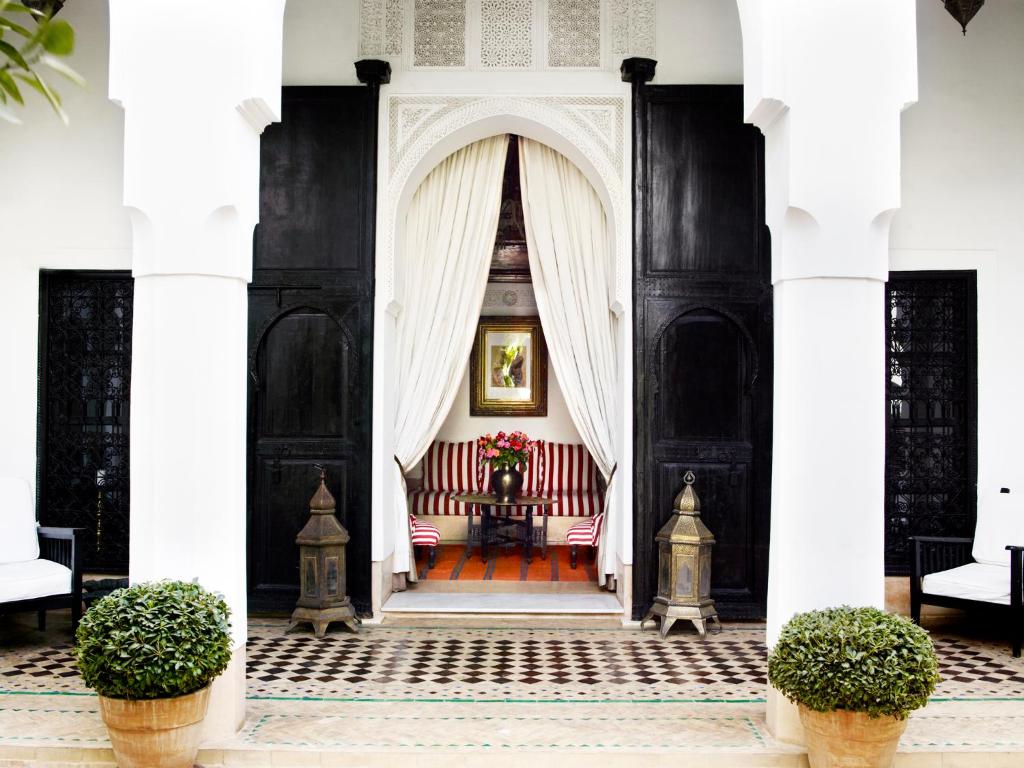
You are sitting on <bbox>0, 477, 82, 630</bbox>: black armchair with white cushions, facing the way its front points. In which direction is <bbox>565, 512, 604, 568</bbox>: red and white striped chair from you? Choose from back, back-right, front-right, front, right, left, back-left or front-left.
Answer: front-left

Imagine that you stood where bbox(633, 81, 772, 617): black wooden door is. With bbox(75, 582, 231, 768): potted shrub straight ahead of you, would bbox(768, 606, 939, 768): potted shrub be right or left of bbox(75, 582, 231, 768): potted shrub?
left

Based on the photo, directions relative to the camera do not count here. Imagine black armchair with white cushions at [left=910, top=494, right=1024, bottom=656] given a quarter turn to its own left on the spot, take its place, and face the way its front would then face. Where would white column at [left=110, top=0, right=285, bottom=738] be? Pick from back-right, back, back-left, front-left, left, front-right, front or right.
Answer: right

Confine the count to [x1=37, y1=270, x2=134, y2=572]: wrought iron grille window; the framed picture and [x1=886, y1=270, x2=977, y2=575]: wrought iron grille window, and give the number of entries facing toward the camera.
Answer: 3

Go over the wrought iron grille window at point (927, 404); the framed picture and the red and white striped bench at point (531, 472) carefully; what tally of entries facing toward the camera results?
3

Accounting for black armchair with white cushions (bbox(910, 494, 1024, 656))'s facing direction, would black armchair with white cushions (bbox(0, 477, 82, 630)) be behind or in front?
in front

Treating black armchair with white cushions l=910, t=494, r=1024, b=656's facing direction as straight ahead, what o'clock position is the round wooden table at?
The round wooden table is roughly at 2 o'clock from the black armchair with white cushions.

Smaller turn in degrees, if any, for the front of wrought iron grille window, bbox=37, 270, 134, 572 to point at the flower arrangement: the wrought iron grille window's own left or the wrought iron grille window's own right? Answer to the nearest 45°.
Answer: approximately 90° to the wrought iron grille window's own left

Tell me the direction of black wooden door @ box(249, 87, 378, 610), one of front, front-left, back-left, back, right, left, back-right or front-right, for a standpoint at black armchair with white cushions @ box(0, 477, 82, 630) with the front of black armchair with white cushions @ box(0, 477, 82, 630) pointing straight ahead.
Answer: front-left

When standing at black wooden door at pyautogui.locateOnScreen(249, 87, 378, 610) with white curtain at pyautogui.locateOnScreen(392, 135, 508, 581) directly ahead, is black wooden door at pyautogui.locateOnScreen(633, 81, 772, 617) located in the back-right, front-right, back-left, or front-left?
front-right

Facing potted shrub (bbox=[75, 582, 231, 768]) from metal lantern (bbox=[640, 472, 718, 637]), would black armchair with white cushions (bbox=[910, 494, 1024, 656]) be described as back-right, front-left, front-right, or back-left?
back-left

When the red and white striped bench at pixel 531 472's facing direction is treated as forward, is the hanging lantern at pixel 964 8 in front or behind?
in front

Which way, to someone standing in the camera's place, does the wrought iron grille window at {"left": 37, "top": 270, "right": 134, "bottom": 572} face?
facing the viewer

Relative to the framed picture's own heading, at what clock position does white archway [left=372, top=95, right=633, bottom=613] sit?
The white archway is roughly at 12 o'clock from the framed picture.

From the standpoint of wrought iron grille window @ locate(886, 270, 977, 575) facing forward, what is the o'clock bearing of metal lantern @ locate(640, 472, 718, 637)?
The metal lantern is roughly at 2 o'clock from the wrought iron grille window.

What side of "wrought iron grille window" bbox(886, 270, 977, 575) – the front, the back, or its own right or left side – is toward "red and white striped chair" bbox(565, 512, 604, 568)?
right

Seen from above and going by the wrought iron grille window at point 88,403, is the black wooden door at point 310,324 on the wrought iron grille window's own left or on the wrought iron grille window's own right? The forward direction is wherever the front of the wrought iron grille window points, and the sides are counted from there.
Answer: on the wrought iron grille window's own left

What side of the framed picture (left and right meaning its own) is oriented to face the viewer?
front

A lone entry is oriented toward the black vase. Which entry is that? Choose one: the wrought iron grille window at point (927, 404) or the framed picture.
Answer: the framed picture

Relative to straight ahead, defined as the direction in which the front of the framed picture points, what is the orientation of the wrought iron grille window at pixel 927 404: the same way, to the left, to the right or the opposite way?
the same way
